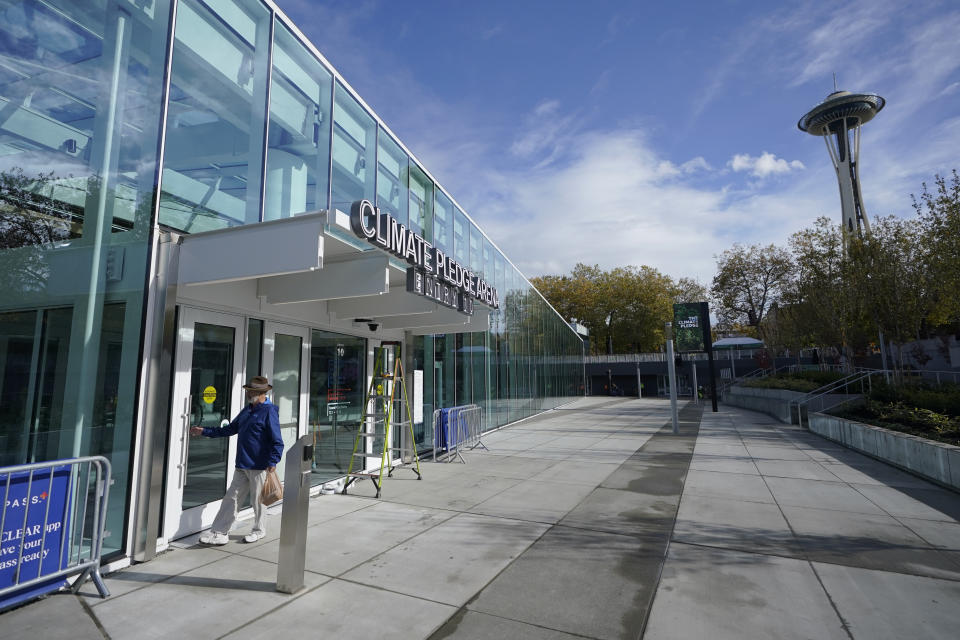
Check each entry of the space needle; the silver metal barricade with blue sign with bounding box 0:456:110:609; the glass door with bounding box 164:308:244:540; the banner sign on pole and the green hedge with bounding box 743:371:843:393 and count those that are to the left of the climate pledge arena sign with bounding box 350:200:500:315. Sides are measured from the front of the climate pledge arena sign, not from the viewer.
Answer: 3

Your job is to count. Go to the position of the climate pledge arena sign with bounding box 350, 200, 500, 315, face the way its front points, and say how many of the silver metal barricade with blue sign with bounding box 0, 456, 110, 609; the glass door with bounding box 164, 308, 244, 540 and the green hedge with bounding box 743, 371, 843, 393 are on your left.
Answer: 1

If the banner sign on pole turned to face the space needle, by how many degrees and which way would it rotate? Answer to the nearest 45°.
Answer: approximately 135° to its left

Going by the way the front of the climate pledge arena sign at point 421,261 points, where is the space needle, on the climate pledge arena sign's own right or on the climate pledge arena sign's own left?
on the climate pledge arena sign's own left

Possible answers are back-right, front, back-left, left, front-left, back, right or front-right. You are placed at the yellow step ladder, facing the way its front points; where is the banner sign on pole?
back

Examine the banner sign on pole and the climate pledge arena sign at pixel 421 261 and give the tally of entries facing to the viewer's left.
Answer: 0

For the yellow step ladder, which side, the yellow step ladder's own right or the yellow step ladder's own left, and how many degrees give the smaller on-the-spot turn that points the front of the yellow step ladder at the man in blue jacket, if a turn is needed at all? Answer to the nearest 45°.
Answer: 0° — it already faces them

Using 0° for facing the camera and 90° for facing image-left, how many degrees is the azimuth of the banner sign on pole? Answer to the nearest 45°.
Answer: approximately 0°

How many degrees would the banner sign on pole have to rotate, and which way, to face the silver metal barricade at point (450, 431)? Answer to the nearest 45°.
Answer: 0° — it already faces it

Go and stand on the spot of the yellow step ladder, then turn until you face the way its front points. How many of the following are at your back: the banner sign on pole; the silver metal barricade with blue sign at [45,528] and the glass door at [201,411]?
1

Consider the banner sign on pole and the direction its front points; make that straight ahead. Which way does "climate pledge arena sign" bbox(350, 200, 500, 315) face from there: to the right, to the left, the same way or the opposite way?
to the left

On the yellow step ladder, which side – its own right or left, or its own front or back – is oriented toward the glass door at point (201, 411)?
front

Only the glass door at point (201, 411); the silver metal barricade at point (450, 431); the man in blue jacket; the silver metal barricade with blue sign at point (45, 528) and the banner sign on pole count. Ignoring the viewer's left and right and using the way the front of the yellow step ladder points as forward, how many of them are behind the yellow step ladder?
2
